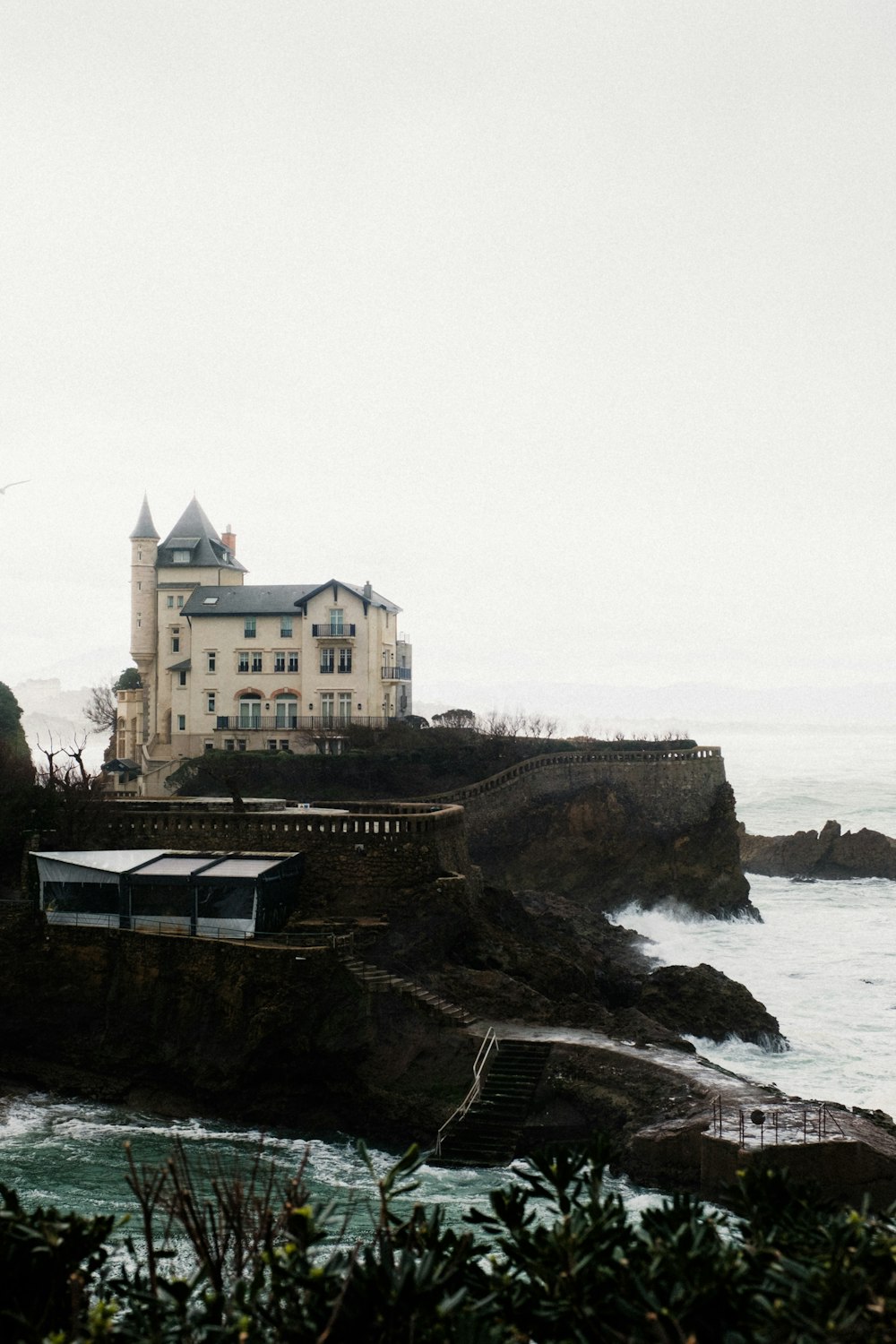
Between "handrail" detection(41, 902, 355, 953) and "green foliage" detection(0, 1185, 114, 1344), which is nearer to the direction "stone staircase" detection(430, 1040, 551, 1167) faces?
the green foliage

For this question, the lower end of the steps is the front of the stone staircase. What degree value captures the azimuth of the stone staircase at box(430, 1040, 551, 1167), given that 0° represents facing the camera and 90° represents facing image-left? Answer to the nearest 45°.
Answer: approximately 0°

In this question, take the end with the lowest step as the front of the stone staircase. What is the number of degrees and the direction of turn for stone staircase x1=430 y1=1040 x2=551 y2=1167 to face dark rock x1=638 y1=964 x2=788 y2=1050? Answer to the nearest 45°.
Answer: approximately 135° to its left

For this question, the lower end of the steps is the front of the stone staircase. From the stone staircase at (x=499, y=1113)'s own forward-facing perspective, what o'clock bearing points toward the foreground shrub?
The foreground shrub is roughly at 12 o'clock from the stone staircase.

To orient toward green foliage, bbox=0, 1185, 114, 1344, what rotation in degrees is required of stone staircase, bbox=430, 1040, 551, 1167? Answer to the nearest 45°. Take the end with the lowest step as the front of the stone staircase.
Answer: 0° — it already faces it

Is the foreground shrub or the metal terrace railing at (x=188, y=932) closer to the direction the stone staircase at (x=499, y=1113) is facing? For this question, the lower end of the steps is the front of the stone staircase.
the foreground shrub

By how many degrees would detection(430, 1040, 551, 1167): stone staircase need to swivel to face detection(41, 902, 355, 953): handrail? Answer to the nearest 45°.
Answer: approximately 135° to its right

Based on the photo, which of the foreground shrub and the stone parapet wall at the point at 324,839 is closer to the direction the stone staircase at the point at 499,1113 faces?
the foreground shrub

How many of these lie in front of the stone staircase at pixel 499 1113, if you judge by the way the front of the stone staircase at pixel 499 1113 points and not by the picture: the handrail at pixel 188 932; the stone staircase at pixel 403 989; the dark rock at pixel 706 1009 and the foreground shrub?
1

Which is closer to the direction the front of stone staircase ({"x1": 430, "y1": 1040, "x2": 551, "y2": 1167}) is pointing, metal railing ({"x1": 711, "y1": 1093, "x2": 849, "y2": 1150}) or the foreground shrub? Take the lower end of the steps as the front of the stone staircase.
the foreground shrub

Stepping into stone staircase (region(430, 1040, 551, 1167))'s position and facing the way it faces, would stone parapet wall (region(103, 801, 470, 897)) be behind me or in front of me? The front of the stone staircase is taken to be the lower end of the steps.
behind

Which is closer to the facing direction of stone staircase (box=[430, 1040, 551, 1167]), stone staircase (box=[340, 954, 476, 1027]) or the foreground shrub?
the foreground shrub
